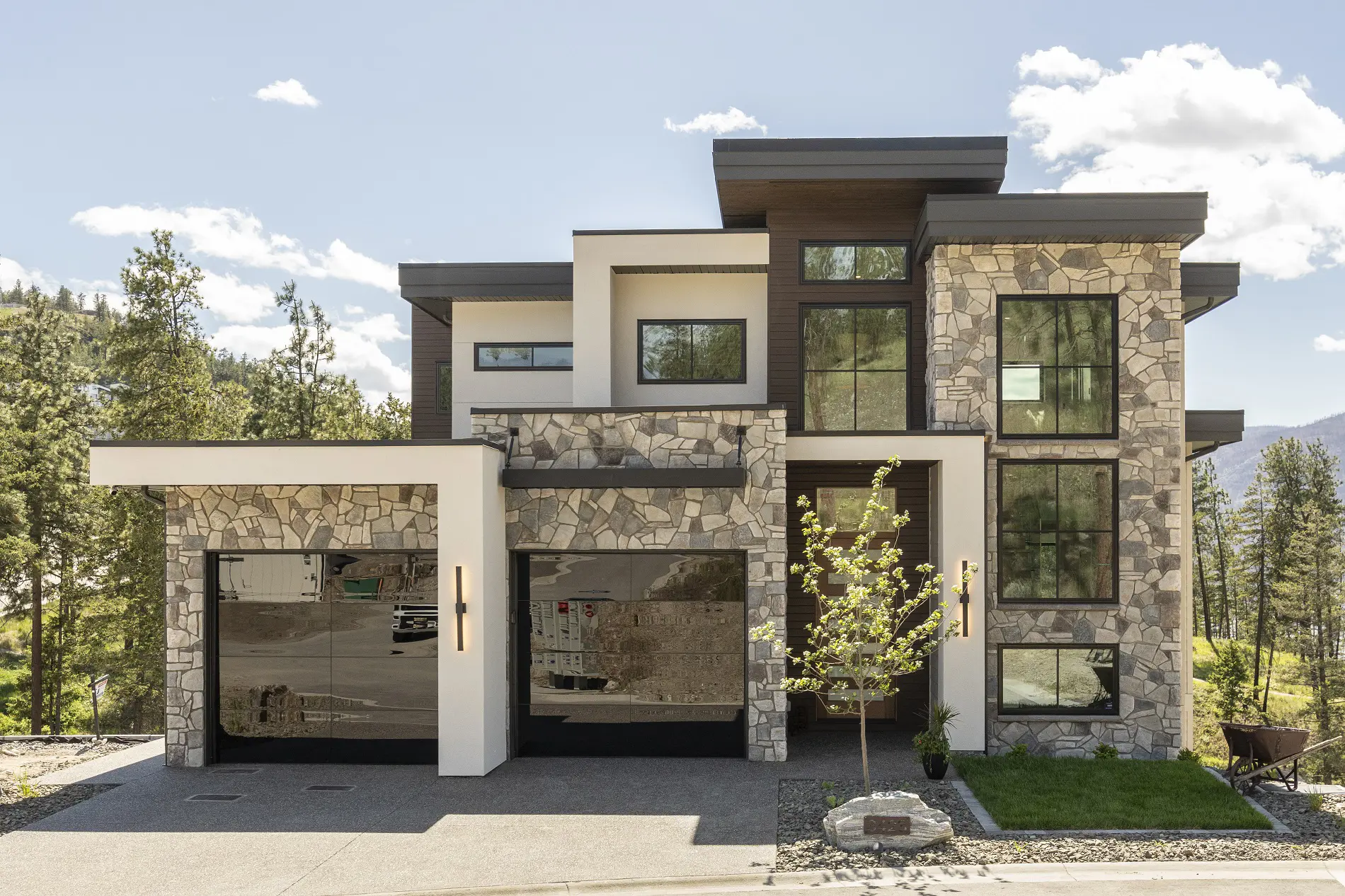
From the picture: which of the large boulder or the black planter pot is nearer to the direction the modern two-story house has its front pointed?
the large boulder

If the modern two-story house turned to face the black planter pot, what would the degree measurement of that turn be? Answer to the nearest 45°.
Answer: approximately 45° to its left

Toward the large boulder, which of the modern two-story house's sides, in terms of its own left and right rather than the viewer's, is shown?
front

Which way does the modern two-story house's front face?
toward the camera
